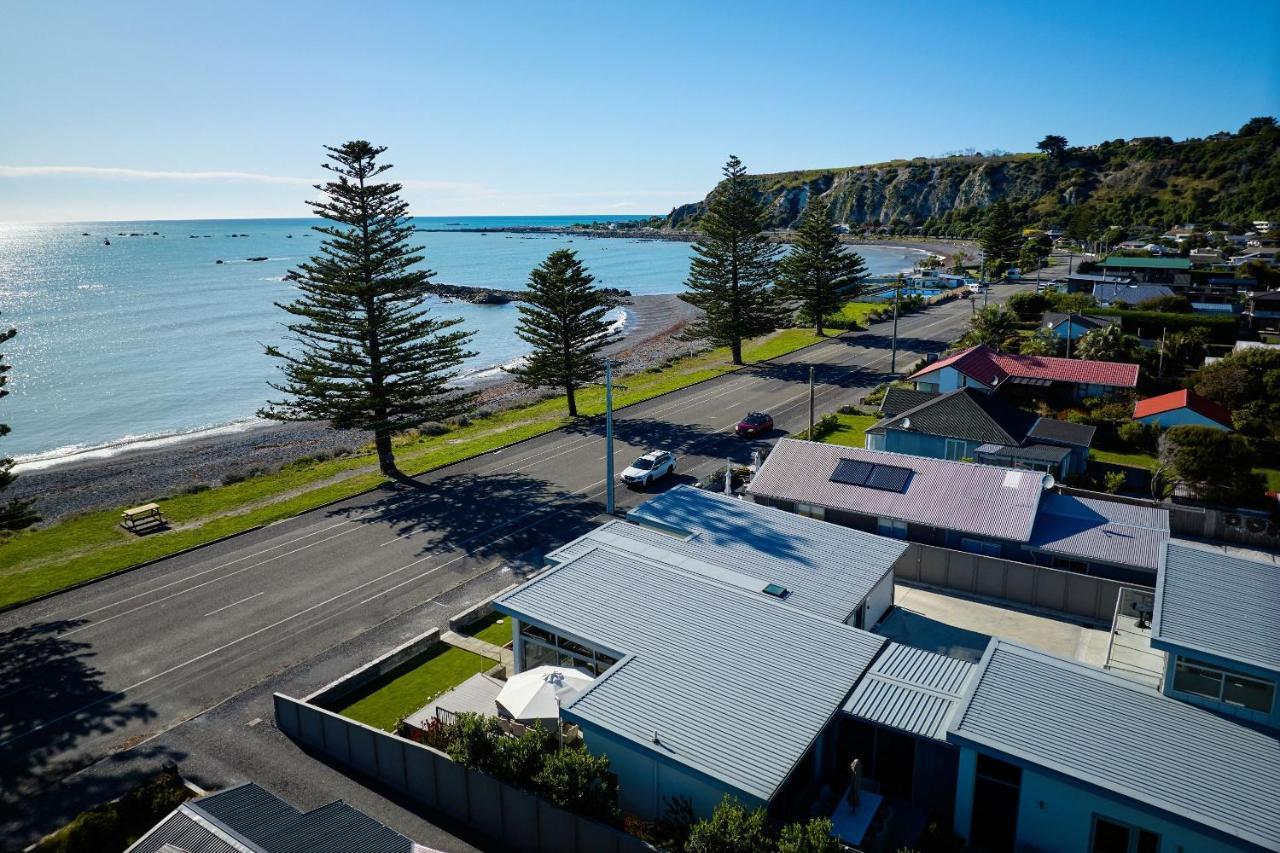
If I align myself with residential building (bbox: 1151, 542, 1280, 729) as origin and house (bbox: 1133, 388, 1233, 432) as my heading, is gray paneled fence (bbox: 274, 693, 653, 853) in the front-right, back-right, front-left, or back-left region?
back-left

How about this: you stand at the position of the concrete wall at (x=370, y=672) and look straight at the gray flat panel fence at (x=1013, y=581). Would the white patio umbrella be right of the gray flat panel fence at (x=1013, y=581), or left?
right

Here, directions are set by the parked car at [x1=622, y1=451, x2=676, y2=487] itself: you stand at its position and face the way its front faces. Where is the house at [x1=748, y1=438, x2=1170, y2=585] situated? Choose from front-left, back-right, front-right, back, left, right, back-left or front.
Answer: left

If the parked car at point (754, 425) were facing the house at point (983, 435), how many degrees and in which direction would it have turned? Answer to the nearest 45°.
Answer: approximately 90° to its left

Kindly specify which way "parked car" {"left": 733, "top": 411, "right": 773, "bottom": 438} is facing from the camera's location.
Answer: facing the viewer and to the left of the viewer

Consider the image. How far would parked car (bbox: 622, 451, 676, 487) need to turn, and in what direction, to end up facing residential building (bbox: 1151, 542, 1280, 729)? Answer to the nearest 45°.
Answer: approximately 90° to its left

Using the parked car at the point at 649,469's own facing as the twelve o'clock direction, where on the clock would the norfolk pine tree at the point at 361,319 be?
The norfolk pine tree is roughly at 2 o'clock from the parked car.

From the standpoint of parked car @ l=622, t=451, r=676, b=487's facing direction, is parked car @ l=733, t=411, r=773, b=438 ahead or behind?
behind

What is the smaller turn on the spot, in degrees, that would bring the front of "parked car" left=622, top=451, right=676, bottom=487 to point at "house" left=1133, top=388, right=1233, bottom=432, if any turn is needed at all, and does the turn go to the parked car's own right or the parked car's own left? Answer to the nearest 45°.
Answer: approximately 135° to the parked car's own left

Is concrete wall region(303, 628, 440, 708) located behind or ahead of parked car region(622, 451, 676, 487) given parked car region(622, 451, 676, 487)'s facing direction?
ahead

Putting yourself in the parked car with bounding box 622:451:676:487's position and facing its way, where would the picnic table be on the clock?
The picnic table is roughly at 1 o'clock from the parked car.

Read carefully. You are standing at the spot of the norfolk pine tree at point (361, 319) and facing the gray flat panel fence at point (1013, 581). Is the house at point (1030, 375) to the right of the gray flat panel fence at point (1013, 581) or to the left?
left

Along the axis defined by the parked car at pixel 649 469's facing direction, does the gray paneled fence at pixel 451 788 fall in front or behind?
in front
